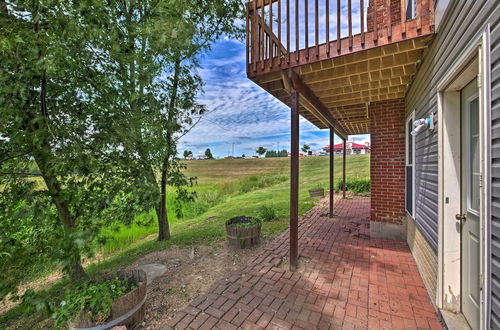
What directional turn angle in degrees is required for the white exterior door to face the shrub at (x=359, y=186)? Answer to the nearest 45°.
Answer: approximately 45° to its right

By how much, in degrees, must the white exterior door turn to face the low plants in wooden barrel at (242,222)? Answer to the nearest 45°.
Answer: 0° — it already faces it

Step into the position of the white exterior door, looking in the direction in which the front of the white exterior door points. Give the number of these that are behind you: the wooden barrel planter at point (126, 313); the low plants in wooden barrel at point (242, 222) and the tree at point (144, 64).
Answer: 0

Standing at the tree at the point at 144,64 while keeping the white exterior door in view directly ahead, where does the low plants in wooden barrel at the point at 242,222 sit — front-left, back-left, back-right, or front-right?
front-left

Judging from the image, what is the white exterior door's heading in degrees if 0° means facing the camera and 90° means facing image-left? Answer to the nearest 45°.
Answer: approximately 90°

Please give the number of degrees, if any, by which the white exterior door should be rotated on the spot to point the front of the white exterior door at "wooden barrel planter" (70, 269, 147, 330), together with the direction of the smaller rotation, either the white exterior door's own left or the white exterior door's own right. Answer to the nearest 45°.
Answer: approximately 45° to the white exterior door's own left

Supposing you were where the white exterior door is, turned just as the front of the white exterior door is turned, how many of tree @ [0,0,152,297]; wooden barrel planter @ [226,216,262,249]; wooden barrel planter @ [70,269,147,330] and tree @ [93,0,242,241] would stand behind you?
0

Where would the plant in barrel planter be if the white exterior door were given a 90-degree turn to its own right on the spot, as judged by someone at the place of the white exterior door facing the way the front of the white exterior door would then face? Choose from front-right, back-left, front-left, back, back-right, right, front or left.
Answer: back-left
